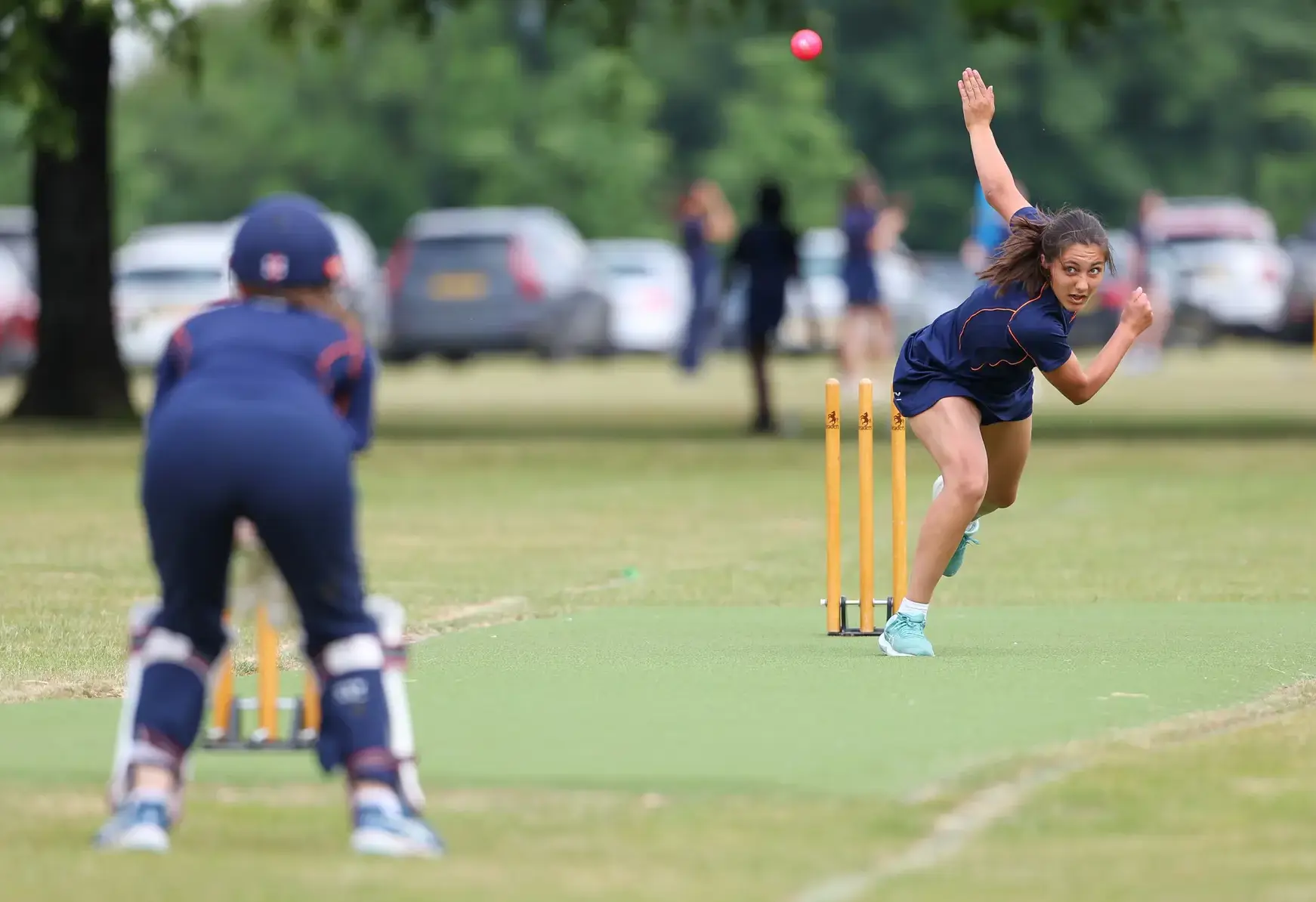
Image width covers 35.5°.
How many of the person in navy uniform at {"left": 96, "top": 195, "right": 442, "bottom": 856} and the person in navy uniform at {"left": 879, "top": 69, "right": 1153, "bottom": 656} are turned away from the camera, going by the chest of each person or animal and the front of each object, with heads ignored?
1

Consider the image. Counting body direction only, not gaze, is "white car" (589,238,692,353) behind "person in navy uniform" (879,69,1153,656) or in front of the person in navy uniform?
behind

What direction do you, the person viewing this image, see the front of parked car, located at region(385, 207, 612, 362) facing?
facing away from the viewer and to the right of the viewer

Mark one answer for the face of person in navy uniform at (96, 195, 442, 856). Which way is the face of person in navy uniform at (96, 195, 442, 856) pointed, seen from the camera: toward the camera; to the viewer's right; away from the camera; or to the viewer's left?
away from the camera

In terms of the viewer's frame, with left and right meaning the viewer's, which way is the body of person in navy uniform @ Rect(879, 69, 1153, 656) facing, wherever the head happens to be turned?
facing the viewer and to the right of the viewer

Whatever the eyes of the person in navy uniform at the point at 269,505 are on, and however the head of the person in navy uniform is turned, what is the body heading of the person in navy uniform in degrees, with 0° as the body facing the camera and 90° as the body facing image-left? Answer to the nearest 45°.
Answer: approximately 180°

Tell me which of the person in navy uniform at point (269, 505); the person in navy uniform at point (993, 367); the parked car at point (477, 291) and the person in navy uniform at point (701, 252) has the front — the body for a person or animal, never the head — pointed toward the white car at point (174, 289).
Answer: the person in navy uniform at point (269, 505)
